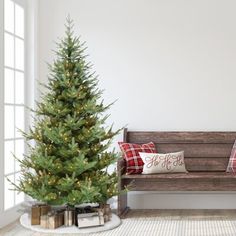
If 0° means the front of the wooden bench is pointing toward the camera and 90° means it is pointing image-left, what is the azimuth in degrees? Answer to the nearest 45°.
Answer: approximately 0°

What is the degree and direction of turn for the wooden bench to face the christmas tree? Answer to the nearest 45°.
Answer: approximately 45° to its right

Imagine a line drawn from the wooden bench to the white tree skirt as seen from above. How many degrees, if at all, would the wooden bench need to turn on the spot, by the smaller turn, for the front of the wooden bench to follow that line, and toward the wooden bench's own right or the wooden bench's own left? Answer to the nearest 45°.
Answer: approximately 45° to the wooden bench's own right

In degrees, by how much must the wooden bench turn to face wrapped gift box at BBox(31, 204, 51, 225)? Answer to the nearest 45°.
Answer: approximately 45° to its right

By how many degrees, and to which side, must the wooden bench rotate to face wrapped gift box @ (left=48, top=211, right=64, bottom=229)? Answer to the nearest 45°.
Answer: approximately 45° to its right
